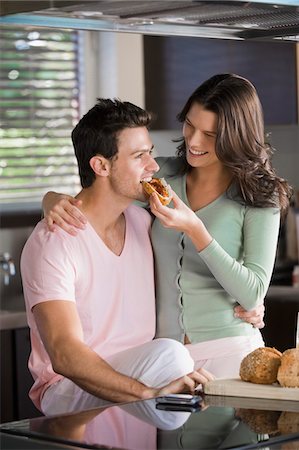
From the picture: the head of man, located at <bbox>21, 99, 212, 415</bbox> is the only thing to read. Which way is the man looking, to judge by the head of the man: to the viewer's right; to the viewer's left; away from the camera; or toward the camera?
to the viewer's right

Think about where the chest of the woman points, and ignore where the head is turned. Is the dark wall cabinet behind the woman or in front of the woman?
behind

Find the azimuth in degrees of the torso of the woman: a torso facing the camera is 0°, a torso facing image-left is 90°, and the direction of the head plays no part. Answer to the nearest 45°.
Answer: approximately 45°

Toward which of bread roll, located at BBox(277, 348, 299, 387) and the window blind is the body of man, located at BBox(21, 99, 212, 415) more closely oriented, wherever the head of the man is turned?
the bread roll

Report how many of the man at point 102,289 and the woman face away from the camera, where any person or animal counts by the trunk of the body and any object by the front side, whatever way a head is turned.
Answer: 0

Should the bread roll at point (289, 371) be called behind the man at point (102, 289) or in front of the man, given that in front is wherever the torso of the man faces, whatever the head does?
in front

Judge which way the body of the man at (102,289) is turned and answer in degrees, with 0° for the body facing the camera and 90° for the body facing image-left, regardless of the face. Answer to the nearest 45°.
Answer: approximately 315°

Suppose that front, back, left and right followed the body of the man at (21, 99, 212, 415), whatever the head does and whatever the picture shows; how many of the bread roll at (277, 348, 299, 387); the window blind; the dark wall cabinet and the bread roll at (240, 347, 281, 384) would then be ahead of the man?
2

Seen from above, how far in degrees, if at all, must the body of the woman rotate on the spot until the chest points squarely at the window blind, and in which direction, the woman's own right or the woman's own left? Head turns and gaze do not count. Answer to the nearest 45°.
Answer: approximately 135° to the woman's own right

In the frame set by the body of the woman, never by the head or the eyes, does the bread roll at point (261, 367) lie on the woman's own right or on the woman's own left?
on the woman's own left

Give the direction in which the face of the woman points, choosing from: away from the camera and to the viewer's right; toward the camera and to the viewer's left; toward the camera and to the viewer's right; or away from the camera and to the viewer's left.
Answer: toward the camera and to the viewer's left
